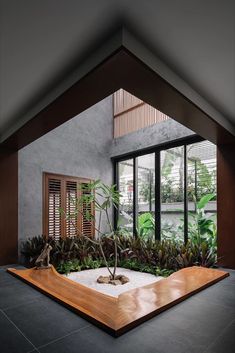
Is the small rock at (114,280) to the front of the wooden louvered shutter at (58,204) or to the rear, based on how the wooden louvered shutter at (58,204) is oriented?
to the front

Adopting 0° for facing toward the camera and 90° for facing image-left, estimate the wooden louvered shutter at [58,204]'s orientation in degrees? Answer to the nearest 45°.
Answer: approximately 315°

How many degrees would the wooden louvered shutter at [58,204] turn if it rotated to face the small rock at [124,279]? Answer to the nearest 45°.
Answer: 0° — it already faces it

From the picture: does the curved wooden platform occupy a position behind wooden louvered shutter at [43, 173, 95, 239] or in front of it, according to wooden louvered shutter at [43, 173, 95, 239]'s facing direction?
in front
